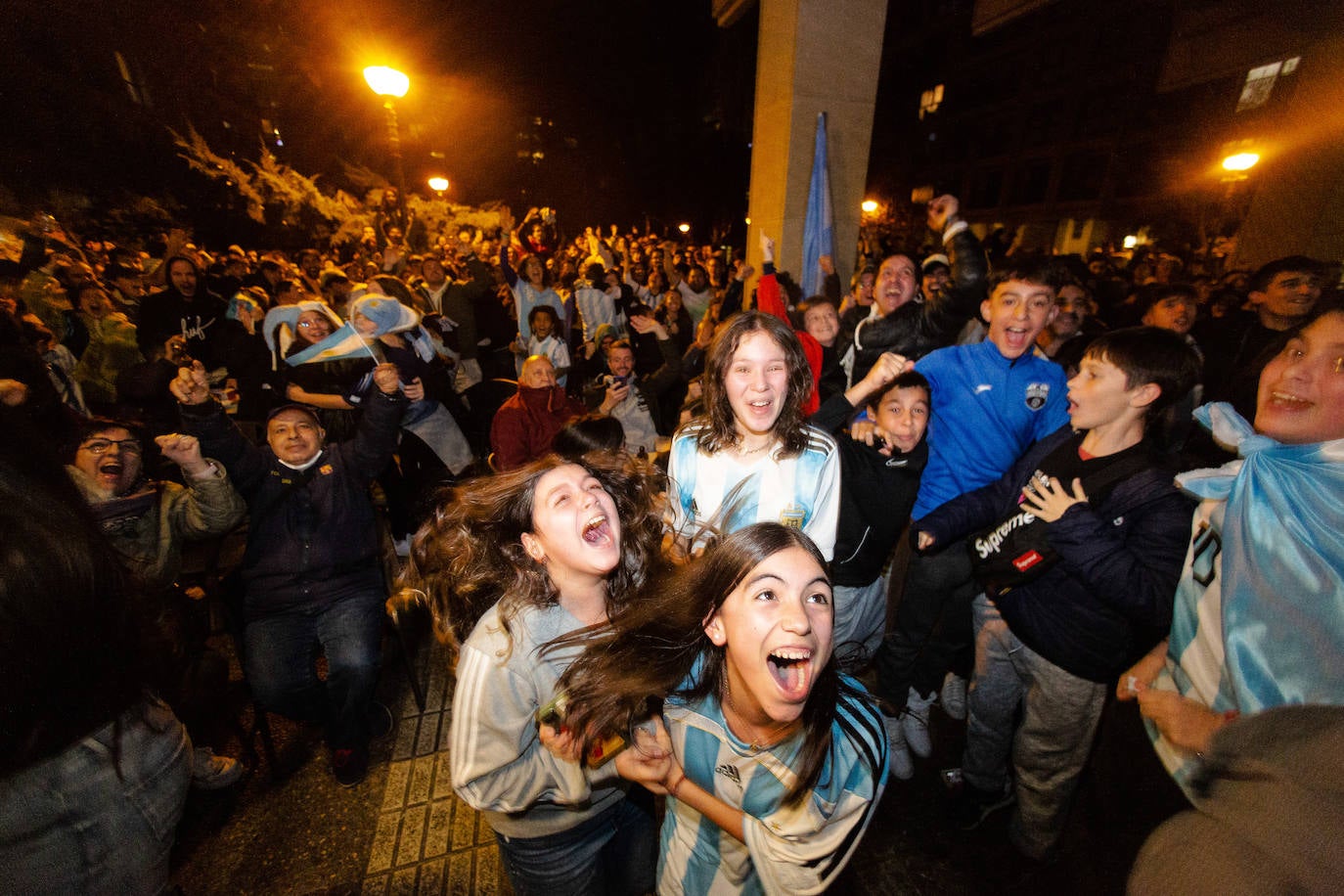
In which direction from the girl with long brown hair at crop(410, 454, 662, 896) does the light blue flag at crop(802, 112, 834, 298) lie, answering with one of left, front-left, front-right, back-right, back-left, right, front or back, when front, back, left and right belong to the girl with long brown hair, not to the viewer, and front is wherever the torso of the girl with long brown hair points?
left

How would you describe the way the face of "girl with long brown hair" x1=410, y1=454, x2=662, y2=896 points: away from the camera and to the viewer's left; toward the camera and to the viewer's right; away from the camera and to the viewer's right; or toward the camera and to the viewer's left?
toward the camera and to the viewer's right

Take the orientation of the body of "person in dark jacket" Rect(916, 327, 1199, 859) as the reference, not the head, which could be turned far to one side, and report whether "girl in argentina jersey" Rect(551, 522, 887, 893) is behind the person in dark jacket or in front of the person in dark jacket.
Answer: in front

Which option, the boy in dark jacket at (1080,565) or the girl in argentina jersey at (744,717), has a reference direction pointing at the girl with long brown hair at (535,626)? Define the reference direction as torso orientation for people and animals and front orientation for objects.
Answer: the boy in dark jacket

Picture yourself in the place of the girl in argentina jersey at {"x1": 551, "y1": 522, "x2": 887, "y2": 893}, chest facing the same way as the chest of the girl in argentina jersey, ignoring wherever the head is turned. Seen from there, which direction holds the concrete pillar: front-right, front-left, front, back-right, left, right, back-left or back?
back

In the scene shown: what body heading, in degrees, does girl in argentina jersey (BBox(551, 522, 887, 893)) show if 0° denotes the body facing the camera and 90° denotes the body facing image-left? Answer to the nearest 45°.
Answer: approximately 0°

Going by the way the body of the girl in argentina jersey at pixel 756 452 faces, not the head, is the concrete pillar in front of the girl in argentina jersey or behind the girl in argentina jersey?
behind

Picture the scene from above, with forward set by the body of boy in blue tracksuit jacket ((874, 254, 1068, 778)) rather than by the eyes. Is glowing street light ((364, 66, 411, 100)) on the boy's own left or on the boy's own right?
on the boy's own right

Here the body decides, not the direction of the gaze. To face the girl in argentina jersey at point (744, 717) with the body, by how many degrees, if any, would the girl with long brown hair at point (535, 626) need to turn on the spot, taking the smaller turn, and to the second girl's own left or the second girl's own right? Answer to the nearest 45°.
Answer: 0° — they already face them

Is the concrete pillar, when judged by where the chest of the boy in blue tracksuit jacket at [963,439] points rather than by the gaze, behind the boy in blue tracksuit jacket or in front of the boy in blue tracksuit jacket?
behind

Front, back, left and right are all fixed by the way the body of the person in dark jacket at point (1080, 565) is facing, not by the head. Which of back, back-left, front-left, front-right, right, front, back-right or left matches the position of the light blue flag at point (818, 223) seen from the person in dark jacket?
right

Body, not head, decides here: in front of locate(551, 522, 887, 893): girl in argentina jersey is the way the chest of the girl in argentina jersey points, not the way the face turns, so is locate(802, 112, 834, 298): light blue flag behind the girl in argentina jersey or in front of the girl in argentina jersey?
behind
